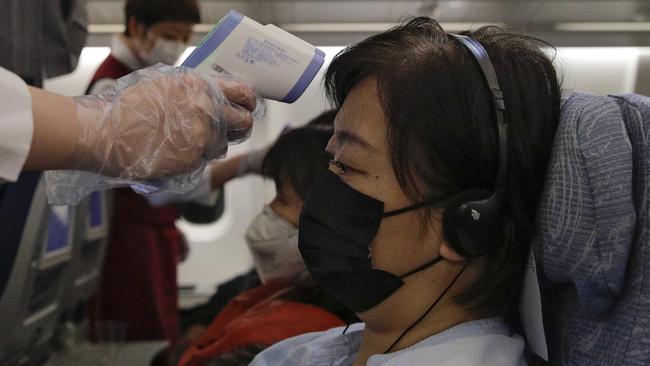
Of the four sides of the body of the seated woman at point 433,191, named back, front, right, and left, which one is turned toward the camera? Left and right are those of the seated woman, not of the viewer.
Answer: left

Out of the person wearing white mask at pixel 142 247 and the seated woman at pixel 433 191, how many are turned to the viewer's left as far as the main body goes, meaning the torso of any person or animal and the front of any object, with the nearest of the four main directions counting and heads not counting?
1

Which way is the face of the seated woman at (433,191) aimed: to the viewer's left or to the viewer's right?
to the viewer's left

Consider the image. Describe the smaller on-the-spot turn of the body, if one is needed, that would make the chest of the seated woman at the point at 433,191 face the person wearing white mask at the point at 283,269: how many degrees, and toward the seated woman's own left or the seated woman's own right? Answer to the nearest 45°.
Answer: approximately 45° to the seated woman's own right

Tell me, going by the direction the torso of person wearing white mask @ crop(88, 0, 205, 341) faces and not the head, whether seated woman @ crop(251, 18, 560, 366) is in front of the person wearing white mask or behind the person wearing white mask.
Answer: in front

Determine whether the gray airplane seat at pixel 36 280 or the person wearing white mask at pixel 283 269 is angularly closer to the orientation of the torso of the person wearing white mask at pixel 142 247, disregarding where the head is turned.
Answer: the person wearing white mask

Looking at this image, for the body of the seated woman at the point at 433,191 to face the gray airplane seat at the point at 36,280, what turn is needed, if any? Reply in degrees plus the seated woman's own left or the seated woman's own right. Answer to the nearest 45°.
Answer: approximately 45° to the seated woman's own right

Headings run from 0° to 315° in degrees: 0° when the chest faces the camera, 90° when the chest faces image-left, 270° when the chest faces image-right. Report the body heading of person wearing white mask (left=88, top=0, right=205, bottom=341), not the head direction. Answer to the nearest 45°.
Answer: approximately 315°

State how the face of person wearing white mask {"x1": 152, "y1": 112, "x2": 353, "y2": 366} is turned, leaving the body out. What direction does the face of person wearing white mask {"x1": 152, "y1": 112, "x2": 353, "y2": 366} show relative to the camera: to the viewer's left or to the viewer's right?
to the viewer's left

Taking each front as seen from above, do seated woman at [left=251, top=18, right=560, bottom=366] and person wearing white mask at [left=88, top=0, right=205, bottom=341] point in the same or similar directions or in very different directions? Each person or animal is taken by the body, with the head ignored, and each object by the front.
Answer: very different directions

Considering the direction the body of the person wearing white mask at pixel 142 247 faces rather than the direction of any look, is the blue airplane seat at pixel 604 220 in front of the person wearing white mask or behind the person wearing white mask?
in front
